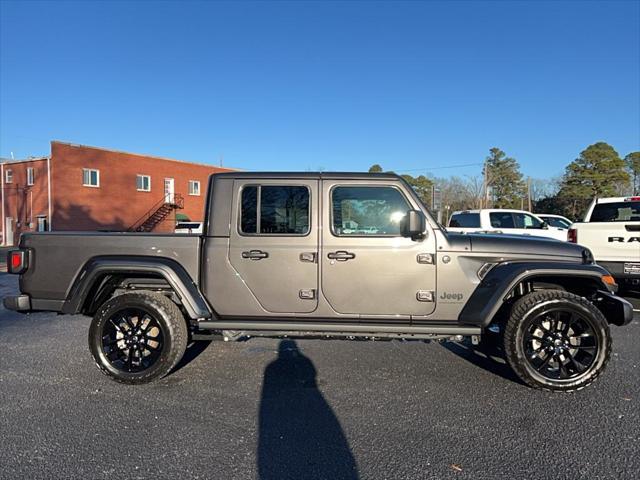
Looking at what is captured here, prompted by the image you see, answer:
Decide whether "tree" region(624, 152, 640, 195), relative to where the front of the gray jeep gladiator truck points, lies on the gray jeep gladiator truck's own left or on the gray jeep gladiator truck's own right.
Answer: on the gray jeep gladiator truck's own left

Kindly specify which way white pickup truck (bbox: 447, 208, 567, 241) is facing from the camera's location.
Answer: facing to the right of the viewer

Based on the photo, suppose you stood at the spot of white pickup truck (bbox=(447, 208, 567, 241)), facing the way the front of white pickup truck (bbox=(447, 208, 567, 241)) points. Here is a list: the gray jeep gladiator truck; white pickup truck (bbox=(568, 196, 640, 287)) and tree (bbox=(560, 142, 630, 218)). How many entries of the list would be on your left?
1

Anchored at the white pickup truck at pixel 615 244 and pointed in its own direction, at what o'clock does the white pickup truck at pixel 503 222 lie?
the white pickup truck at pixel 503 222 is roughly at 11 o'clock from the white pickup truck at pixel 615 244.

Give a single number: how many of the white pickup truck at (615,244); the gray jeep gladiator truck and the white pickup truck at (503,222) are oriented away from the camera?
1

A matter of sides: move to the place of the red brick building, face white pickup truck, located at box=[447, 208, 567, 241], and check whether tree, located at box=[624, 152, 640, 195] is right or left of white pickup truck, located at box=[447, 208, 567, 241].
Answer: left

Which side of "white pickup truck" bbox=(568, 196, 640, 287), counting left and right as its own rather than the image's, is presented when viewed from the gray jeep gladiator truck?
back

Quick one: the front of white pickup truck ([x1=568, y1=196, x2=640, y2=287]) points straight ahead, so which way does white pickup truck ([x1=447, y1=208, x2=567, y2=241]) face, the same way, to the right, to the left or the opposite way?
to the right

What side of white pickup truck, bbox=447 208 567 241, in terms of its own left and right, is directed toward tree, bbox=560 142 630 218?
left

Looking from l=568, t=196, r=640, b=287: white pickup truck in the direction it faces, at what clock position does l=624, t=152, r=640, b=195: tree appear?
The tree is roughly at 12 o'clock from the white pickup truck.

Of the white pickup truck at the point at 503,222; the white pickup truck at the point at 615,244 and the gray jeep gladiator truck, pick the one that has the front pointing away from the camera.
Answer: the white pickup truck at the point at 615,244

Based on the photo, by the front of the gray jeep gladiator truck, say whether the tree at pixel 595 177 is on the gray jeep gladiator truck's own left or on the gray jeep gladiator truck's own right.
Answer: on the gray jeep gladiator truck's own left

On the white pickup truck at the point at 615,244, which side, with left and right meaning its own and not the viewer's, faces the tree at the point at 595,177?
front

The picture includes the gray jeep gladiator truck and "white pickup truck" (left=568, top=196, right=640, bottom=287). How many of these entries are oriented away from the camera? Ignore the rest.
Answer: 1

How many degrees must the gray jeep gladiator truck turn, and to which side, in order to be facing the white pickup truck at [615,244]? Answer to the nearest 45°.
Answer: approximately 45° to its left

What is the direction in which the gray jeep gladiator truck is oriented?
to the viewer's right

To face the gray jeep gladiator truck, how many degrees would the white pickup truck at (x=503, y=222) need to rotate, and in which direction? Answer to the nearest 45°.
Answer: approximately 90° to its right

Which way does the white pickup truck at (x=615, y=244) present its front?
away from the camera

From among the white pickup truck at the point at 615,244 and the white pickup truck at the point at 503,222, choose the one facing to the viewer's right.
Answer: the white pickup truck at the point at 503,222
